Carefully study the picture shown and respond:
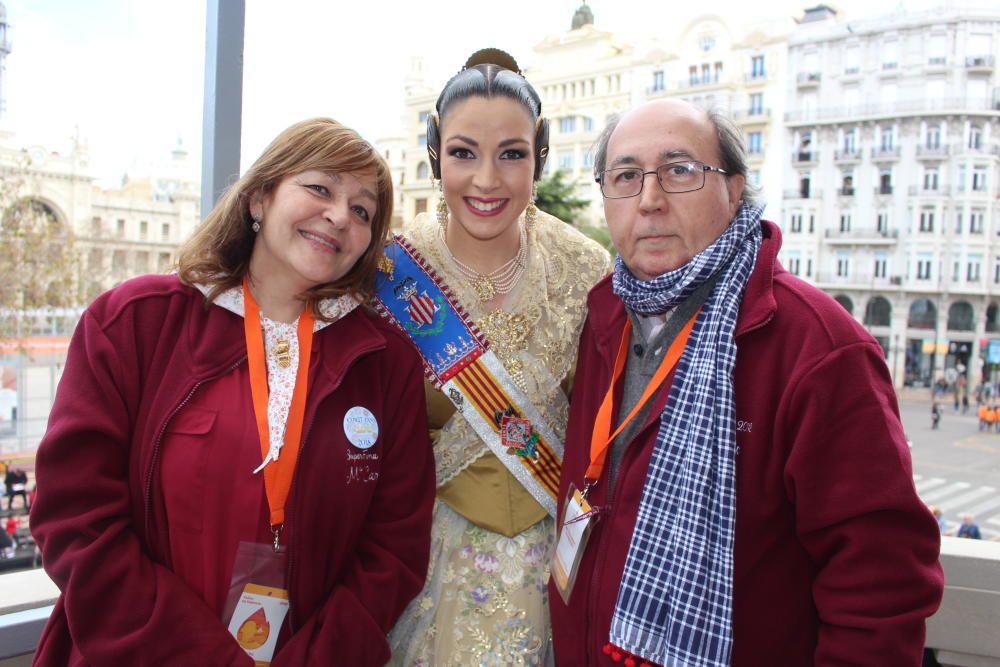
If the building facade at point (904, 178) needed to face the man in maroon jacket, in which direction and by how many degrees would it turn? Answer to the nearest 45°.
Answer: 0° — it already faces them

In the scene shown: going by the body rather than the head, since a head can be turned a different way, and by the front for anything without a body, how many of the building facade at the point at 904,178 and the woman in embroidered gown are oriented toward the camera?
2

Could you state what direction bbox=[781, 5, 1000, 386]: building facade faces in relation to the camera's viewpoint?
facing the viewer

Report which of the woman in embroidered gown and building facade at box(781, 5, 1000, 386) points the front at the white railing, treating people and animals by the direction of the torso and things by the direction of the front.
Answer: the building facade

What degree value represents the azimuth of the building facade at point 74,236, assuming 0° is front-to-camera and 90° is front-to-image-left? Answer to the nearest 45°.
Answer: approximately 315°

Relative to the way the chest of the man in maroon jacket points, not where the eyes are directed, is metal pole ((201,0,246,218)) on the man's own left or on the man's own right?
on the man's own right

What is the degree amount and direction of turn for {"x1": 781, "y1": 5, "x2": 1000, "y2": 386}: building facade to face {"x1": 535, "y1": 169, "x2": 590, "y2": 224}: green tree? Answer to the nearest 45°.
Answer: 0° — it already faces it

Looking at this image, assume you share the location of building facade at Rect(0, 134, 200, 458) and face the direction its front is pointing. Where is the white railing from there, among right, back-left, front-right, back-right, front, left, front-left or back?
front-right

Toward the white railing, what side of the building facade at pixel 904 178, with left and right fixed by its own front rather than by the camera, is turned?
front

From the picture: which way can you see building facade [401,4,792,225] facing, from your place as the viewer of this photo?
facing the viewer and to the left of the viewer

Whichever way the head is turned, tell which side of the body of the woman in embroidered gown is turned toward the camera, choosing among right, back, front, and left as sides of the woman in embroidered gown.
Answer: front
